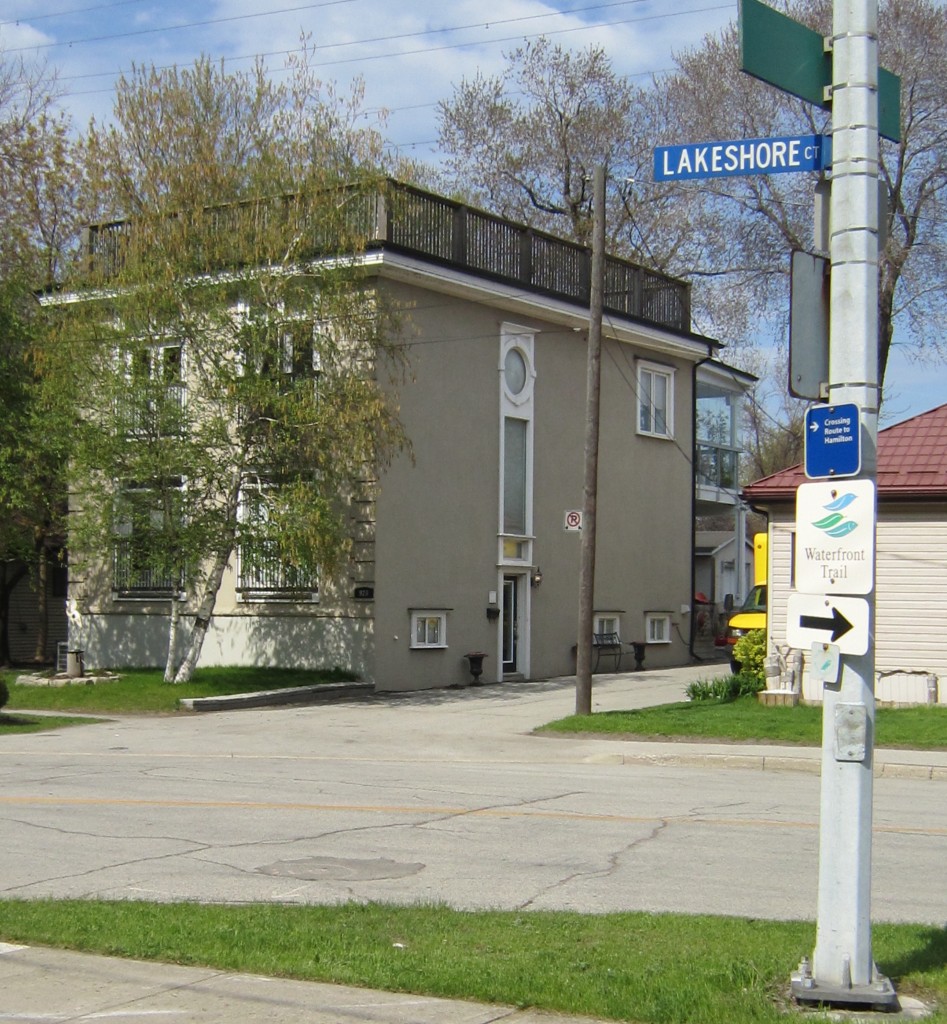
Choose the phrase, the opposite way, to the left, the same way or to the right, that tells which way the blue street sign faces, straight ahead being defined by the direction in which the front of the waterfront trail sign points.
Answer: the same way

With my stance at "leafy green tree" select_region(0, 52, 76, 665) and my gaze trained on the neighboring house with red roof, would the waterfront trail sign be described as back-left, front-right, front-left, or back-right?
front-right

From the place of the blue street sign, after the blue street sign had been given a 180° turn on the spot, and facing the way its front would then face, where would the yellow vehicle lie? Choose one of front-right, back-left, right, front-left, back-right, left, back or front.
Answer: front

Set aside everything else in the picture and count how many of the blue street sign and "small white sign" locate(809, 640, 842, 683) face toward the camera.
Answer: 2

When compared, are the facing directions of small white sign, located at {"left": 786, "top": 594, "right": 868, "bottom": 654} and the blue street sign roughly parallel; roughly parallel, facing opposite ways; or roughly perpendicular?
roughly parallel

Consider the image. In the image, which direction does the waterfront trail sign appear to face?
toward the camera

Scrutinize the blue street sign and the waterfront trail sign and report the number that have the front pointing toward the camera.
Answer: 2

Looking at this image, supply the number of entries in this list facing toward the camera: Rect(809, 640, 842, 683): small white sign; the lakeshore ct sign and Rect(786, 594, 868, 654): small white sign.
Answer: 3

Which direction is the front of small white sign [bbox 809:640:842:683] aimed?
toward the camera

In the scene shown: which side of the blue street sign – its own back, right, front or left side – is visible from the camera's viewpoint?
front

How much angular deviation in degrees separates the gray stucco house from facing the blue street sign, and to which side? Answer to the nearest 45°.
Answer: approximately 45° to its right

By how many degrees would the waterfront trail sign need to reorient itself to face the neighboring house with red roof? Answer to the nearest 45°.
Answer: approximately 180°

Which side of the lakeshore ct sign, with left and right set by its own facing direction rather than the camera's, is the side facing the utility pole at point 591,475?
back

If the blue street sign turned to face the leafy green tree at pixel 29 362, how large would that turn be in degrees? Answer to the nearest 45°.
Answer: approximately 135° to its right

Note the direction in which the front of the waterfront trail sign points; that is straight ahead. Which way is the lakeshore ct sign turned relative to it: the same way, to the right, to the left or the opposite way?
the same way
